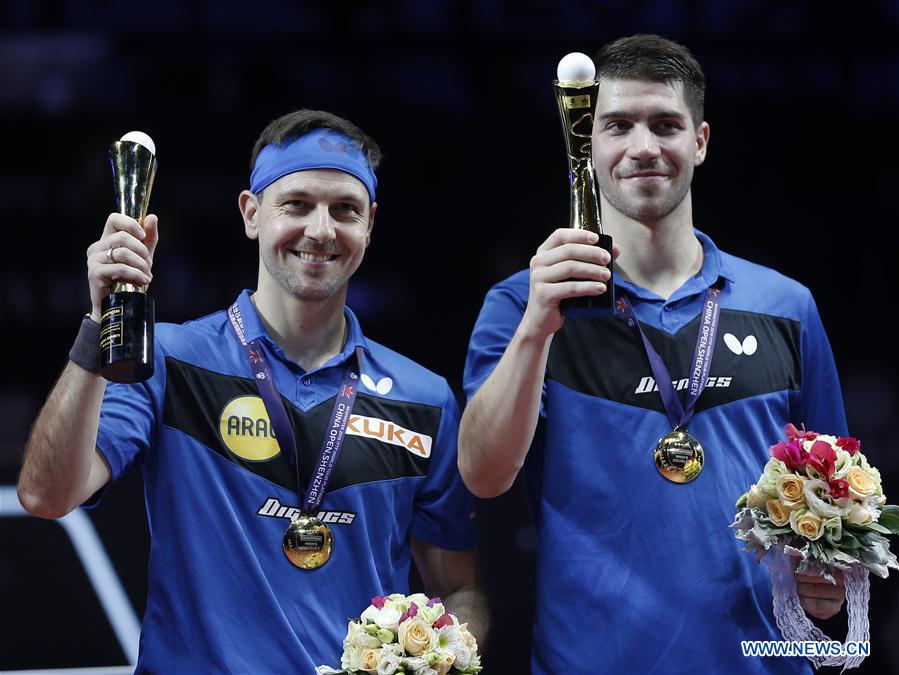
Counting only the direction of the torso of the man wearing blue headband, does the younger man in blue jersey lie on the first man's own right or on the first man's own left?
on the first man's own left

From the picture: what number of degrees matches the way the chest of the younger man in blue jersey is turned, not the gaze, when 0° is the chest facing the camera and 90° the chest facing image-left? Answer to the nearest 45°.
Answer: approximately 0°

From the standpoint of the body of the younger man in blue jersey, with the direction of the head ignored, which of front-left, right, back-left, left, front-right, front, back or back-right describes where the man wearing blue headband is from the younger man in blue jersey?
right

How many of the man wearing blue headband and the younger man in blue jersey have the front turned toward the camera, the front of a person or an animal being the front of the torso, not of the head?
2
